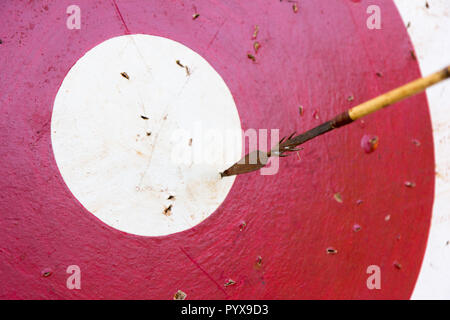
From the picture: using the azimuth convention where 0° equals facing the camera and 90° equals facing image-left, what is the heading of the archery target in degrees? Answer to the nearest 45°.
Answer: approximately 0°
